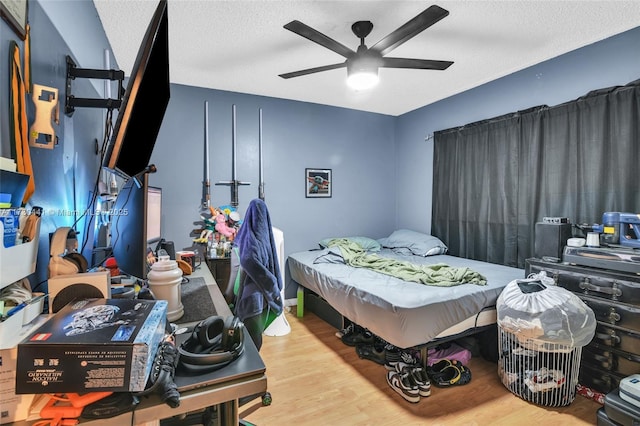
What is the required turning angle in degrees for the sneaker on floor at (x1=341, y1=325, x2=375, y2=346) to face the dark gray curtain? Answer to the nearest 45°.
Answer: approximately 180°

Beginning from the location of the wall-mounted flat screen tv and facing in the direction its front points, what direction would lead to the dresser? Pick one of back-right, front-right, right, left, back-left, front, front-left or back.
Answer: front-left

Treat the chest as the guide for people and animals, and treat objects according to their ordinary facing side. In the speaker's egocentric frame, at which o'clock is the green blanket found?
The green blanket is roughly at 1 o'clock from the speaker.

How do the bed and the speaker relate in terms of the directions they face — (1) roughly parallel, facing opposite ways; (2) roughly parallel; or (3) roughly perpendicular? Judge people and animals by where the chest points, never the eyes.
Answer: roughly perpendicular

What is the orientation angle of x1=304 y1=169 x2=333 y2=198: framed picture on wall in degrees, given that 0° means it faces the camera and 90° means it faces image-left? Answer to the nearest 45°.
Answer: approximately 0°

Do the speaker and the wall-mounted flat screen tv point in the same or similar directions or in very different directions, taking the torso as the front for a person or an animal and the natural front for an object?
very different directions

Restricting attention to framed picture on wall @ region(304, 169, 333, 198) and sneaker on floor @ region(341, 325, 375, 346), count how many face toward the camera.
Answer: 1

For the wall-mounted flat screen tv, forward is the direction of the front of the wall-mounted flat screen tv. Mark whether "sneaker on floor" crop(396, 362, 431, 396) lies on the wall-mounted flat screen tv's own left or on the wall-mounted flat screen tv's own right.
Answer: on the wall-mounted flat screen tv's own left

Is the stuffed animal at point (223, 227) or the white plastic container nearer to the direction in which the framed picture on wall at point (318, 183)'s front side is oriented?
the white plastic container

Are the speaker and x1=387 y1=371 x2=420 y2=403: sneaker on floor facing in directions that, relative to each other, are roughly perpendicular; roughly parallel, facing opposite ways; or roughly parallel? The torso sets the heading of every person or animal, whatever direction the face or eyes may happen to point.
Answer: roughly perpendicular

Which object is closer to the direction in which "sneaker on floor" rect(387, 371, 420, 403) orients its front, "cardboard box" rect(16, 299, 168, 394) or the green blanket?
the cardboard box
